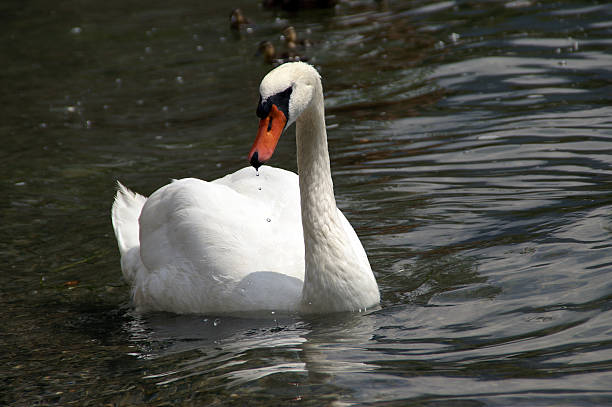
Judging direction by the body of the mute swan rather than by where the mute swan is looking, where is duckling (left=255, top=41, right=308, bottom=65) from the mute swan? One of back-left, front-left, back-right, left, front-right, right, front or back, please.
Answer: back-left

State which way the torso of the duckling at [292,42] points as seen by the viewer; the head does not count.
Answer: to the viewer's left

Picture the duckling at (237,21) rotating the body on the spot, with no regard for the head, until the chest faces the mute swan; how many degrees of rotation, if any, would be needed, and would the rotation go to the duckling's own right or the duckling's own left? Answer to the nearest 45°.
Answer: approximately 45° to the duckling's own left

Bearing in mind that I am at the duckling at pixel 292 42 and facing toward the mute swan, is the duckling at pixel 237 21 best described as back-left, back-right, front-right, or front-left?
back-right

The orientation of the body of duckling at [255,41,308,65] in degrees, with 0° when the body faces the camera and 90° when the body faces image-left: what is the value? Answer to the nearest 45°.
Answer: approximately 90°

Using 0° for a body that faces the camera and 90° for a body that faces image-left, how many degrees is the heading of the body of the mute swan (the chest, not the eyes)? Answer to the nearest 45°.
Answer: approximately 315°

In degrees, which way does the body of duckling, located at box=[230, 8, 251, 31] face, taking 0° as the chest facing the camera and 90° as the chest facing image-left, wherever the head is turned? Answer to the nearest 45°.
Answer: approximately 45°

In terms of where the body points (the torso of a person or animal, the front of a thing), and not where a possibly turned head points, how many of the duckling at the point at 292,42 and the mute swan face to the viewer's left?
1

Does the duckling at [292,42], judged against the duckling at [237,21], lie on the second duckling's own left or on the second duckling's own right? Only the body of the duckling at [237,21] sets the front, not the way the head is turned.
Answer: on the second duckling's own left

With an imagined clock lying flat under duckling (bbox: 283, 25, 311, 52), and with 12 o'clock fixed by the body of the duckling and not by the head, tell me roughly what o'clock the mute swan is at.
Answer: The mute swan is roughly at 9 o'clock from the duckling.

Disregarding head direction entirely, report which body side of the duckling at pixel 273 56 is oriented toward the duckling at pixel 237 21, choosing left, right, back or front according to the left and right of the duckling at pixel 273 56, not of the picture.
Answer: right

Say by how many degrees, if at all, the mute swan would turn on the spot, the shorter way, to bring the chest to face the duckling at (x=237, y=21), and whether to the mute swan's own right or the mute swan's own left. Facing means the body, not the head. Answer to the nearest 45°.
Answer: approximately 135° to the mute swan's own left
